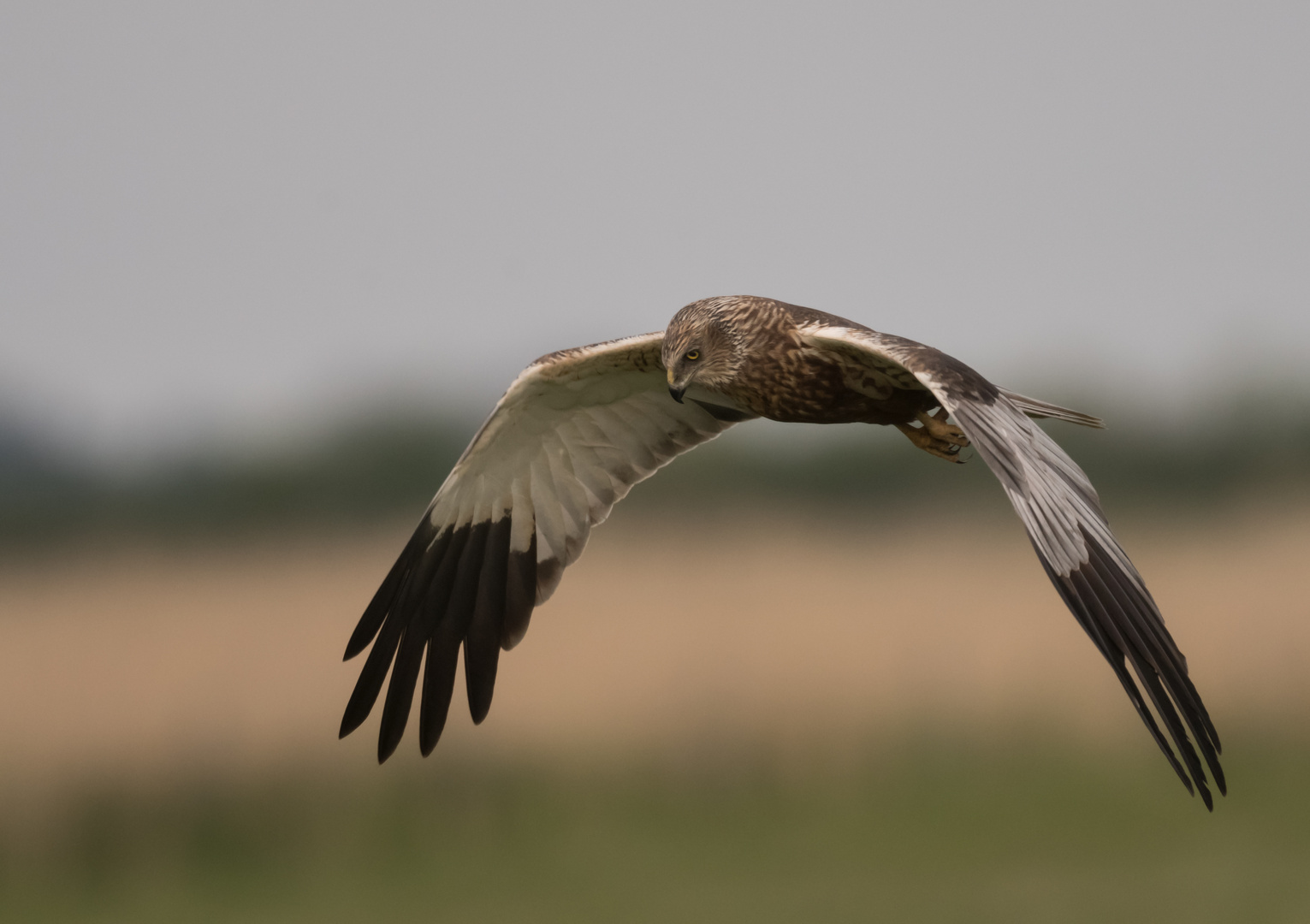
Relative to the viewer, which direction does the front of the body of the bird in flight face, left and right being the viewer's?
facing the viewer and to the left of the viewer
